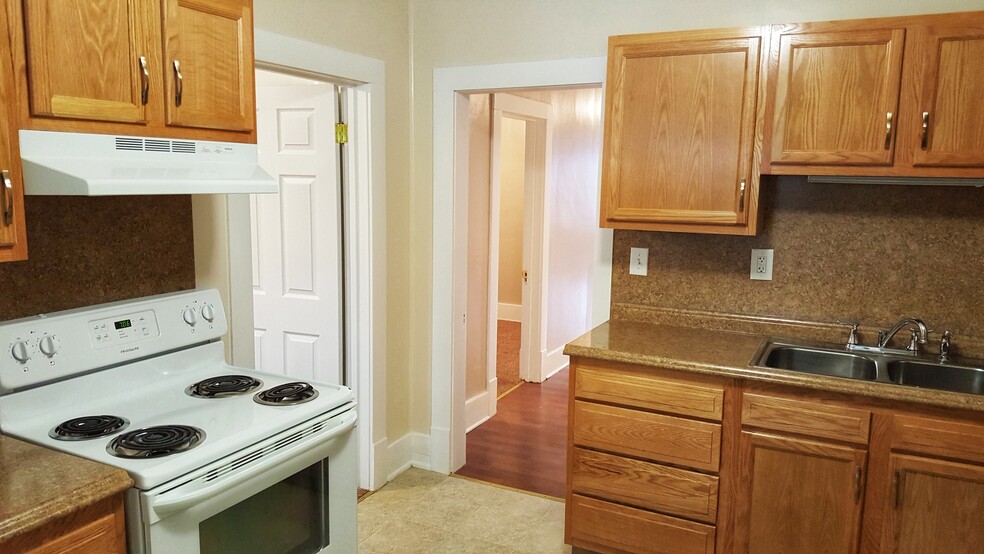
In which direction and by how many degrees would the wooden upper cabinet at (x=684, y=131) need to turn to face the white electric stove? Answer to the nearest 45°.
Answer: approximately 45° to its right

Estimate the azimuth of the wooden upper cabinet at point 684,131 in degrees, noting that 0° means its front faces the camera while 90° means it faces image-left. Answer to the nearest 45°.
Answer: approximately 0°

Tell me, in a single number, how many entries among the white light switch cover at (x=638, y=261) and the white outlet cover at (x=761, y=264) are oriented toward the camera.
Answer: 2

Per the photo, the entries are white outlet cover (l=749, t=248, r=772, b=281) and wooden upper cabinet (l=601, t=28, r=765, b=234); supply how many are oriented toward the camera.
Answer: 2

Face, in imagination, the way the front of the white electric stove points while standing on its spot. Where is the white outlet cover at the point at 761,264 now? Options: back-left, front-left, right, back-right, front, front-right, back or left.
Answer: front-left

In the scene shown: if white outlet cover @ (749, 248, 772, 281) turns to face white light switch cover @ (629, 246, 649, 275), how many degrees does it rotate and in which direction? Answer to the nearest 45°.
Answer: approximately 90° to its right

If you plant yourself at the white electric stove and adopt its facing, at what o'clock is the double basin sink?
The double basin sink is roughly at 11 o'clock from the white electric stove.

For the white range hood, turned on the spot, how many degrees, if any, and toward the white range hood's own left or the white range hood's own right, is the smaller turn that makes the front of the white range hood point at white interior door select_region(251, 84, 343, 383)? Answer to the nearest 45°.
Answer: approximately 90° to the white range hood's own left

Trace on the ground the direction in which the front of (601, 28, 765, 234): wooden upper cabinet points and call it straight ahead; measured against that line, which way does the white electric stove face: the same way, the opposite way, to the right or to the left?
to the left

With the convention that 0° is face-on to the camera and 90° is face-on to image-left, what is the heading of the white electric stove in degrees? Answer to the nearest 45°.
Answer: approximately 315°

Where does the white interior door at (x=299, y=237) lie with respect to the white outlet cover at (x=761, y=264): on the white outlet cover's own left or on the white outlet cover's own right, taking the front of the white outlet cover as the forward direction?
on the white outlet cover's own right
